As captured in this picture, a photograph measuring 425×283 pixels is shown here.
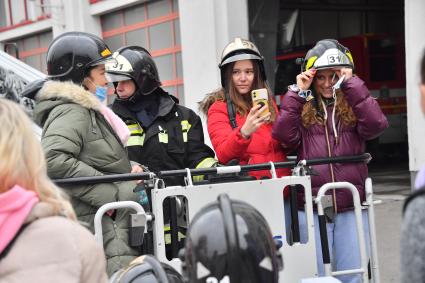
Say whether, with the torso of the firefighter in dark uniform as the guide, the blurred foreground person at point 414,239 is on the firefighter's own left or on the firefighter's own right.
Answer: on the firefighter's own left

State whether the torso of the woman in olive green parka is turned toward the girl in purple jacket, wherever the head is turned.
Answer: yes

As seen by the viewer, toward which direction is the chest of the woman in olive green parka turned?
to the viewer's right

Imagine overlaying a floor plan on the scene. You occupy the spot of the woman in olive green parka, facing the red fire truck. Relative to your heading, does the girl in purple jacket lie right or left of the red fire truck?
right

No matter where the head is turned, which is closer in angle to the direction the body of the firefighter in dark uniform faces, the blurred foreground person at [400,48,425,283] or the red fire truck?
the blurred foreground person

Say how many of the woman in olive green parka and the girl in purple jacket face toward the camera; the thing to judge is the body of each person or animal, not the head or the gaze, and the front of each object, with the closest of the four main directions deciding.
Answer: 1

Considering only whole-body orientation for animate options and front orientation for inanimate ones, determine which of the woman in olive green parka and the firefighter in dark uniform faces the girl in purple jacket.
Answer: the woman in olive green parka

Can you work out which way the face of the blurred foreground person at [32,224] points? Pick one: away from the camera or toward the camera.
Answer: away from the camera

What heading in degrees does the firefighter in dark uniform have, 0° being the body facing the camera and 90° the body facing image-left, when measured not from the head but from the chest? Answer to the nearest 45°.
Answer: approximately 45°

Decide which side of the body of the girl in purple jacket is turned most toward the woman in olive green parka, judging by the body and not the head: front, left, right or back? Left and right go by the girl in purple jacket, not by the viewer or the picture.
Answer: right
